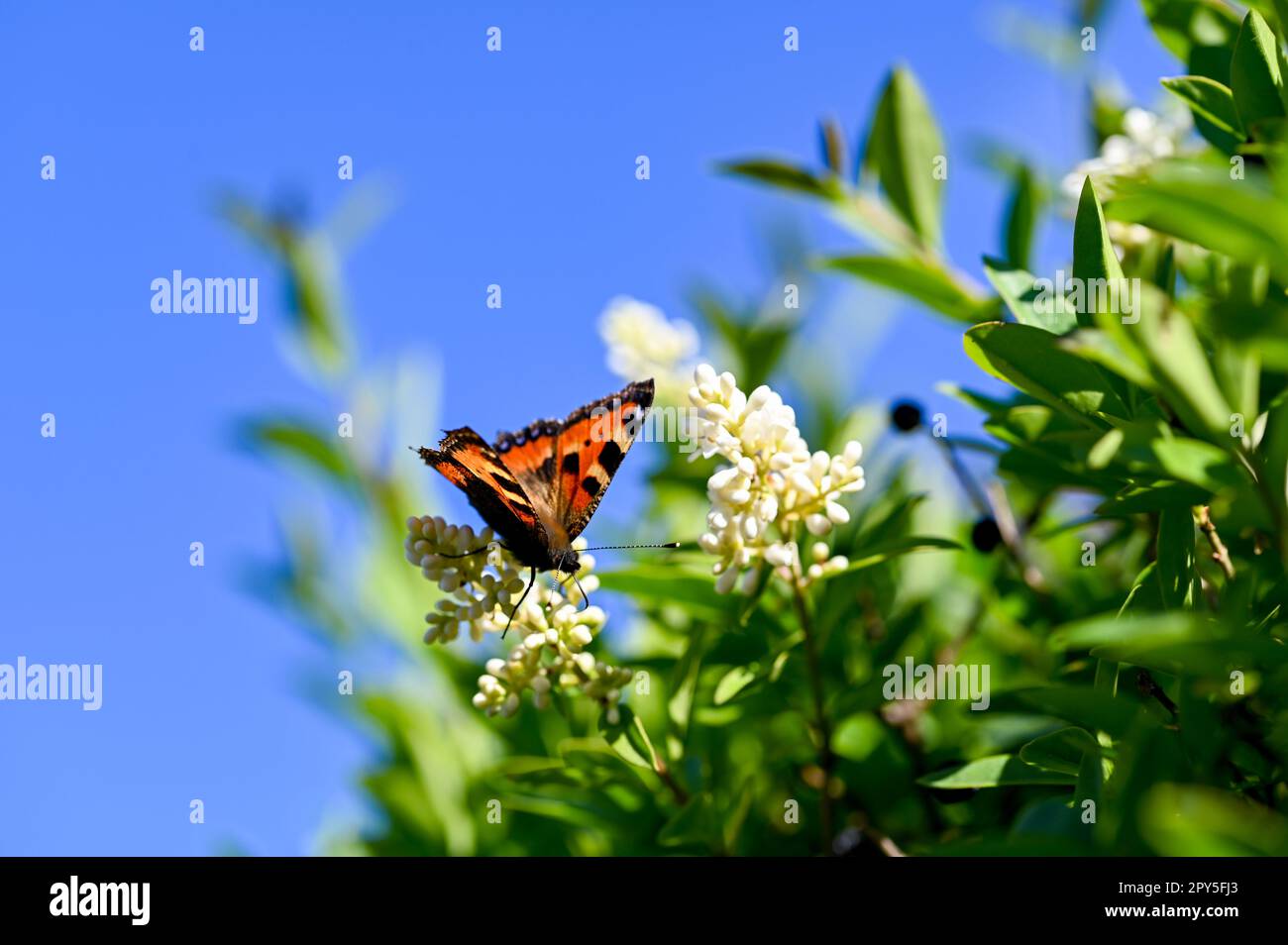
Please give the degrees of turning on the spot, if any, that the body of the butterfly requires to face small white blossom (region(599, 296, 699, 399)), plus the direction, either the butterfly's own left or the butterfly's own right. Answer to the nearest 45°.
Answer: approximately 135° to the butterfly's own left

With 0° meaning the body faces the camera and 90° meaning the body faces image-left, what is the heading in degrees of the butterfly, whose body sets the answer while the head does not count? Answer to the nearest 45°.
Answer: approximately 315°
